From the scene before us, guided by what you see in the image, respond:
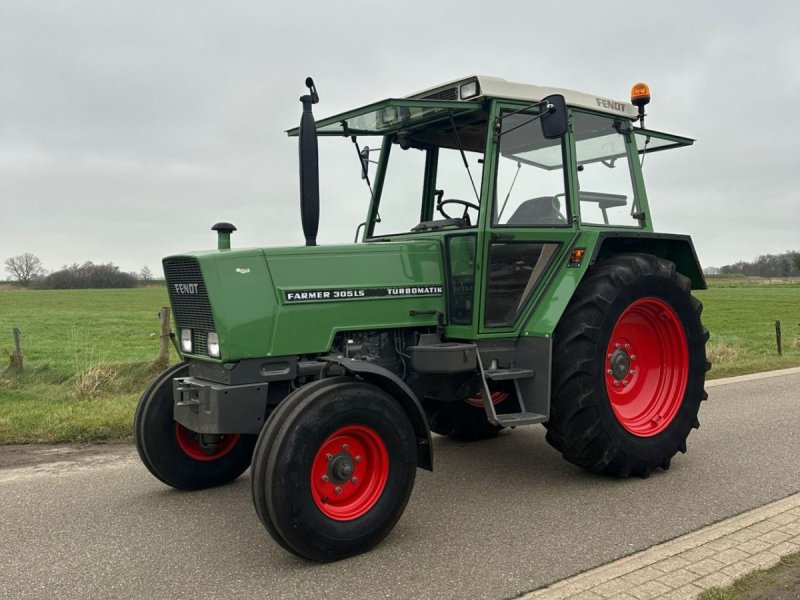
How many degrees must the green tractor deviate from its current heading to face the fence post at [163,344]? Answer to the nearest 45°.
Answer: approximately 90° to its right

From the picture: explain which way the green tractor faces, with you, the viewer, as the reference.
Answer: facing the viewer and to the left of the viewer
